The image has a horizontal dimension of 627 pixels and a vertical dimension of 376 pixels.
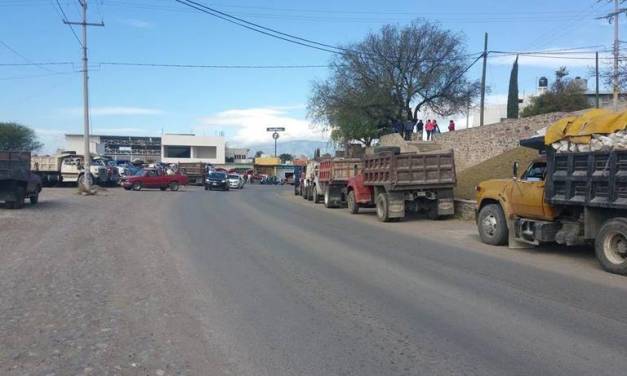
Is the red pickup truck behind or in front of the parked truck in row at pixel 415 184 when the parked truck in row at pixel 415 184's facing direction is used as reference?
in front

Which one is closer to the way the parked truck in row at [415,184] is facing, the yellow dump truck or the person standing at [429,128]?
the person standing

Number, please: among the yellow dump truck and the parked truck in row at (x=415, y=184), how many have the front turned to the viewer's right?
0

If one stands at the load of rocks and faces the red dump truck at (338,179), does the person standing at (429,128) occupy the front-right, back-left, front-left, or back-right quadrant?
front-right

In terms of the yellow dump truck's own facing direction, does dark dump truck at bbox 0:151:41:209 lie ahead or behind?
ahead

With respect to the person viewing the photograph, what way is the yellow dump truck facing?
facing away from the viewer and to the left of the viewer

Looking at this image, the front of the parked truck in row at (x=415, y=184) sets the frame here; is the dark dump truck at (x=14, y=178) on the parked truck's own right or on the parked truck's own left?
on the parked truck's own left

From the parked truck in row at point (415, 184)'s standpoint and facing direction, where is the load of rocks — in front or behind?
behind

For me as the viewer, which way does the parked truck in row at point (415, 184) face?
facing away from the viewer and to the left of the viewer
